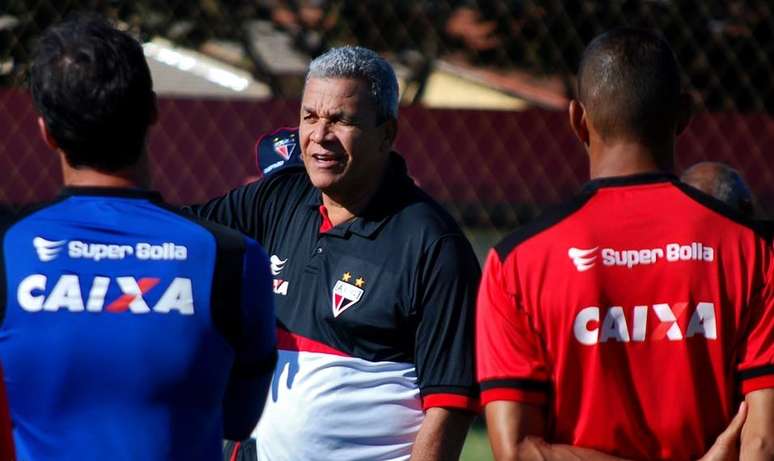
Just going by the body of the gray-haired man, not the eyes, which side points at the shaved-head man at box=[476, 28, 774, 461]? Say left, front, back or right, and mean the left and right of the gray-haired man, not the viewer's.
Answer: left

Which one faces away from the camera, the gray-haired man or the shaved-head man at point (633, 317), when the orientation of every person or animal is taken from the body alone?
the shaved-head man

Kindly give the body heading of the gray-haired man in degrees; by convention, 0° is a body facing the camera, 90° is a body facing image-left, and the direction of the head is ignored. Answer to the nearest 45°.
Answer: approximately 45°

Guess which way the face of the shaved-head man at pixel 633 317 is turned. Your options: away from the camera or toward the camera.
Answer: away from the camera

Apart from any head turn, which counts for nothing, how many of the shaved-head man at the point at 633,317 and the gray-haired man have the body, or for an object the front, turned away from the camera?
1

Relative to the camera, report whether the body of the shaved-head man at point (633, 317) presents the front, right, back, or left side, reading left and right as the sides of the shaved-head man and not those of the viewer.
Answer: back

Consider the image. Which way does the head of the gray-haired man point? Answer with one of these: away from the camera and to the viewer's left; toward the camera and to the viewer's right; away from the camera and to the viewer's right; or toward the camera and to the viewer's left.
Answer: toward the camera and to the viewer's left
